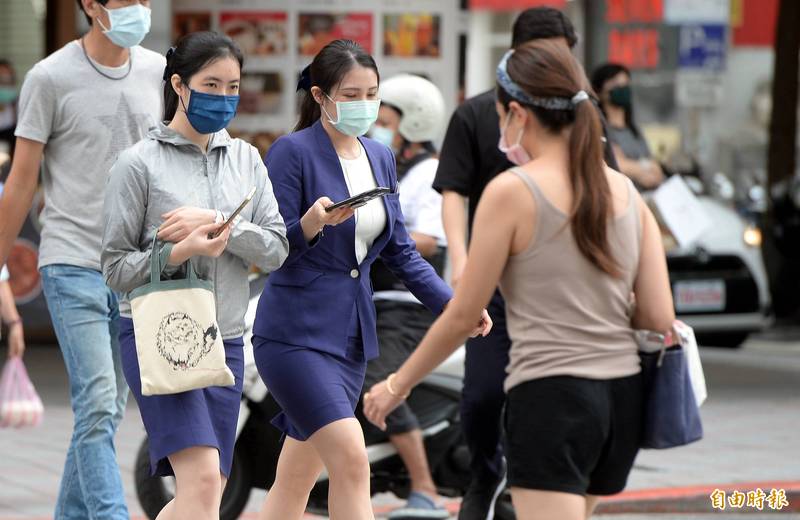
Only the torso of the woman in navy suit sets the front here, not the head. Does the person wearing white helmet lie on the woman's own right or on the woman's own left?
on the woman's own left

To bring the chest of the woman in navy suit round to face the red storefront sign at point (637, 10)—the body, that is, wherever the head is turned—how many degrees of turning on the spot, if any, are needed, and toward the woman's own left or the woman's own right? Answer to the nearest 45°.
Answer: approximately 135° to the woman's own left

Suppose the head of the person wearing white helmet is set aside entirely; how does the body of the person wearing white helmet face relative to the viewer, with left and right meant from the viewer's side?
facing to the left of the viewer

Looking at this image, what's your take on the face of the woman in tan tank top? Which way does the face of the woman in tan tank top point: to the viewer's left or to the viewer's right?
to the viewer's left

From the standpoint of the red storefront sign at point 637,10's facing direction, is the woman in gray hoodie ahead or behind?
ahead

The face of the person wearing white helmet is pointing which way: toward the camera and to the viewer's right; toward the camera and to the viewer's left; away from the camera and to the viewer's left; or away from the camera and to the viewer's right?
toward the camera and to the viewer's left

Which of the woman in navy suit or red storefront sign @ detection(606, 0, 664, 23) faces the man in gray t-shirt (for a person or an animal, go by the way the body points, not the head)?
the red storefront sign

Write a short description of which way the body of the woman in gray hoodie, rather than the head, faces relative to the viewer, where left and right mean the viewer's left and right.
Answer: facing the viewer and to the right of the viewer

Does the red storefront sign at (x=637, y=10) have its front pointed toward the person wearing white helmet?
yes

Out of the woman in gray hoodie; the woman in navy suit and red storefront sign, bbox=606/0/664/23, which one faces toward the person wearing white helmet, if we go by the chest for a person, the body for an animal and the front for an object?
the red storefront sign
